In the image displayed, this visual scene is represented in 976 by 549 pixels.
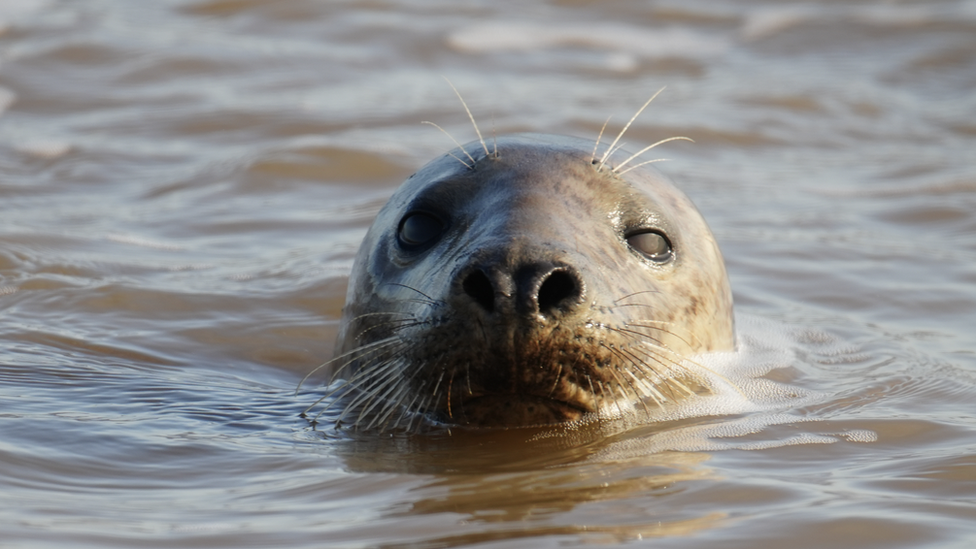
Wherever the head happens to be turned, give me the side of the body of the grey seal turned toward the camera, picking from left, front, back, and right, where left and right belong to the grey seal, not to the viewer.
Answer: front
